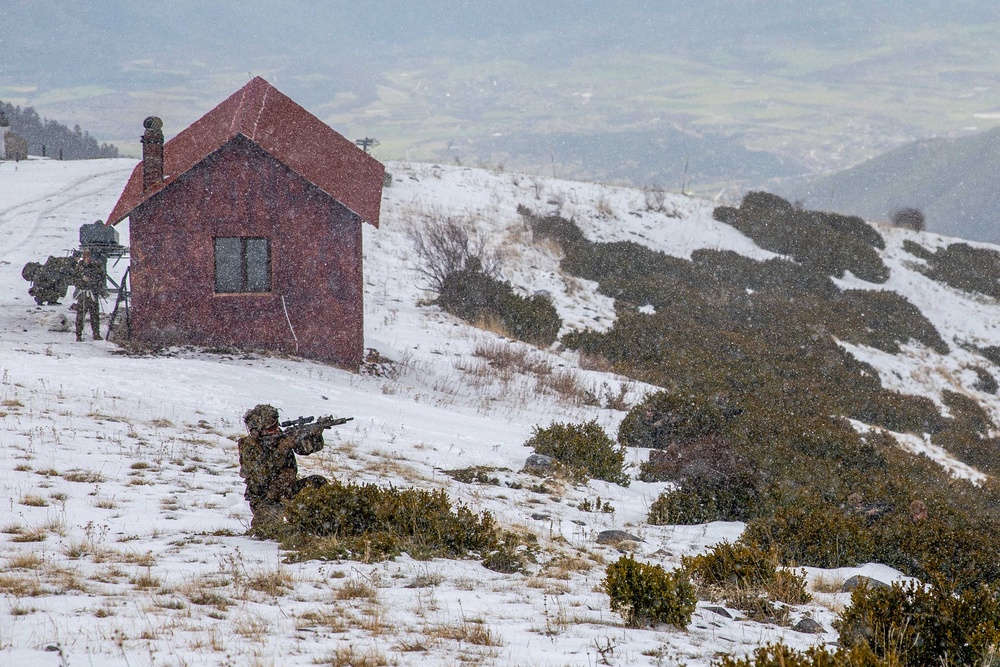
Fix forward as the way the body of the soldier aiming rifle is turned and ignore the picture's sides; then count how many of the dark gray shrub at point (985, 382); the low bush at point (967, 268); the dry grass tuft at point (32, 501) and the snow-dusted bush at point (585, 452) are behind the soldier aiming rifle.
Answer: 1

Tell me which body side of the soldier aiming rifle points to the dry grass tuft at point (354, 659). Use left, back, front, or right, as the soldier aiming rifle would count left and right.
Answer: right

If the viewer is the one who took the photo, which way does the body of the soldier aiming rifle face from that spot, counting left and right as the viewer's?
facing to the right of the viewer

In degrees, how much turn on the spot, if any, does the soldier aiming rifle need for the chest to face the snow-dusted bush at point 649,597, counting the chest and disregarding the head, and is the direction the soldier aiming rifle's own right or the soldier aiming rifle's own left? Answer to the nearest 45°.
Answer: approximately 45° to the soldier aiming rifle's own right

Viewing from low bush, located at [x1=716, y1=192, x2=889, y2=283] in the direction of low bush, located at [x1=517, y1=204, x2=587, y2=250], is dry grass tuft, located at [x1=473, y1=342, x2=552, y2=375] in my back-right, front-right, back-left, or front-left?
front-left

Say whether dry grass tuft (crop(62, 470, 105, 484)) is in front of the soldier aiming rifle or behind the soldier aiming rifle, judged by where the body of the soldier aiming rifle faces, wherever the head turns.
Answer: behind

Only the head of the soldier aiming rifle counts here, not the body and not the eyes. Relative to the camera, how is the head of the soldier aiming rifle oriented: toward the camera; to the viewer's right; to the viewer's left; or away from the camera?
to the viewer's right

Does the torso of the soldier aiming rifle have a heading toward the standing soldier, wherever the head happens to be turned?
no
